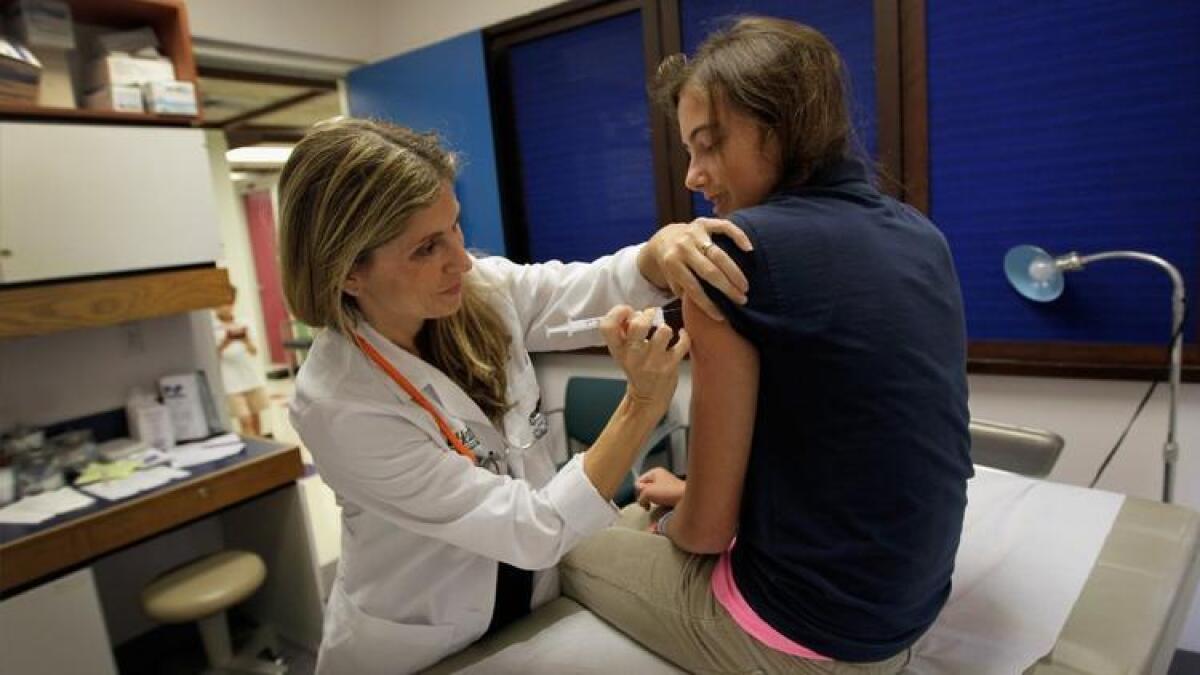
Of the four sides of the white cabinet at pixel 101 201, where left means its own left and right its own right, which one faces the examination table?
front

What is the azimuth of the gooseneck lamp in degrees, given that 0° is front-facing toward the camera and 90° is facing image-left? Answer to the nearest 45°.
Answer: approximately 45°

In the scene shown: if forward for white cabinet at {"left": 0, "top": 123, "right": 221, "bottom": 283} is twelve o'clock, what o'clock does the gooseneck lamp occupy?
The gooseneck lamp is roughly at 12 o'clock from the white cabinet.

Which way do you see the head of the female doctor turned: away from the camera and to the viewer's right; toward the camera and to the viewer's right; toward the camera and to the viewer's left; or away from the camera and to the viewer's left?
toward the camera and to the viewer's right

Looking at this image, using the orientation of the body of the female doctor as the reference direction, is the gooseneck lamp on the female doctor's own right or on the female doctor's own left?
on the female doctor's own left

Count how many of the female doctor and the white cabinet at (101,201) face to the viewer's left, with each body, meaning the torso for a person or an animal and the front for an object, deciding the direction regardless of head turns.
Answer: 0

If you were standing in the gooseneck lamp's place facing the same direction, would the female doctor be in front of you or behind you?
in front

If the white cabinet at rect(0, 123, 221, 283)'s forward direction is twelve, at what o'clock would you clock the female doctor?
The female doctor is roughly at 1 o'clock from the white cabinet.

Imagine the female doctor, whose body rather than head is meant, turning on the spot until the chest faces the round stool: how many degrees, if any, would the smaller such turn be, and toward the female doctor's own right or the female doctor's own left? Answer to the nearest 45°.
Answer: approximately 180°

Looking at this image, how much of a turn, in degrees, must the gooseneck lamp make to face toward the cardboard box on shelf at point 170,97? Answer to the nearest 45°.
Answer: approximately 45° to its right

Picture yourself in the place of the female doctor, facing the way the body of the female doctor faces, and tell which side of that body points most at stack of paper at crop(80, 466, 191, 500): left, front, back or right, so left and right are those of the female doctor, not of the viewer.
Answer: back

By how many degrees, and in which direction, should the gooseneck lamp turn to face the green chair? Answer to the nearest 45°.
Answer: approximately 45° to its right

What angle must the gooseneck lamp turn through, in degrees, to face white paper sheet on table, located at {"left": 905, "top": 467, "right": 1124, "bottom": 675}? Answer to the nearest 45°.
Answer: approximately 45° to its left

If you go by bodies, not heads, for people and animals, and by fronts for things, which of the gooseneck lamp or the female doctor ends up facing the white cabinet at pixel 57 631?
the gooseneck lamp

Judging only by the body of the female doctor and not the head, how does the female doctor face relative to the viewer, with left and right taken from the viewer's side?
facing the viewer and to the right of the viewer

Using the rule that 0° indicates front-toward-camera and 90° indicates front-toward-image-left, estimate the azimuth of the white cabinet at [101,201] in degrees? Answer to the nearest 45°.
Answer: approximately 315°
